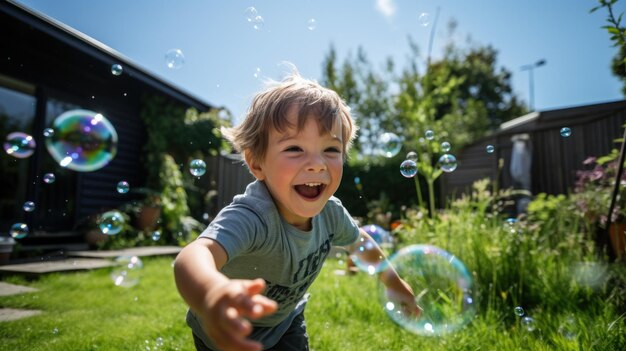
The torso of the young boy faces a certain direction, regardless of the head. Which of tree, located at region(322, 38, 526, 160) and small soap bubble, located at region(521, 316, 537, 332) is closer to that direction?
the small soap bubble

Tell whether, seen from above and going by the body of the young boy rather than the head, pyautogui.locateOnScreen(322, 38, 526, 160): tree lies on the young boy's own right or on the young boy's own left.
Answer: on the young boy's own left

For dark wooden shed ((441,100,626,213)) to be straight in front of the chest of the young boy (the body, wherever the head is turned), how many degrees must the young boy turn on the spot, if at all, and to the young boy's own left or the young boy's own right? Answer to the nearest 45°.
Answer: approximately 90° to the young boy's own left

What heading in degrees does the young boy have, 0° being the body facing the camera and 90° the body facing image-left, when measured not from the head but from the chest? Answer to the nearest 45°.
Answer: approximately 315°

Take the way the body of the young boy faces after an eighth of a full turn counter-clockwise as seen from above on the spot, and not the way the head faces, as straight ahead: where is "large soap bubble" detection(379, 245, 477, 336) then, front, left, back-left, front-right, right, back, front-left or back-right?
front-left

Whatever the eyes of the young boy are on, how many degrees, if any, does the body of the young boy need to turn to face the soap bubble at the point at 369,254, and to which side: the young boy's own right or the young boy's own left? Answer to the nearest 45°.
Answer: approximately 90° to the young boy's own left
